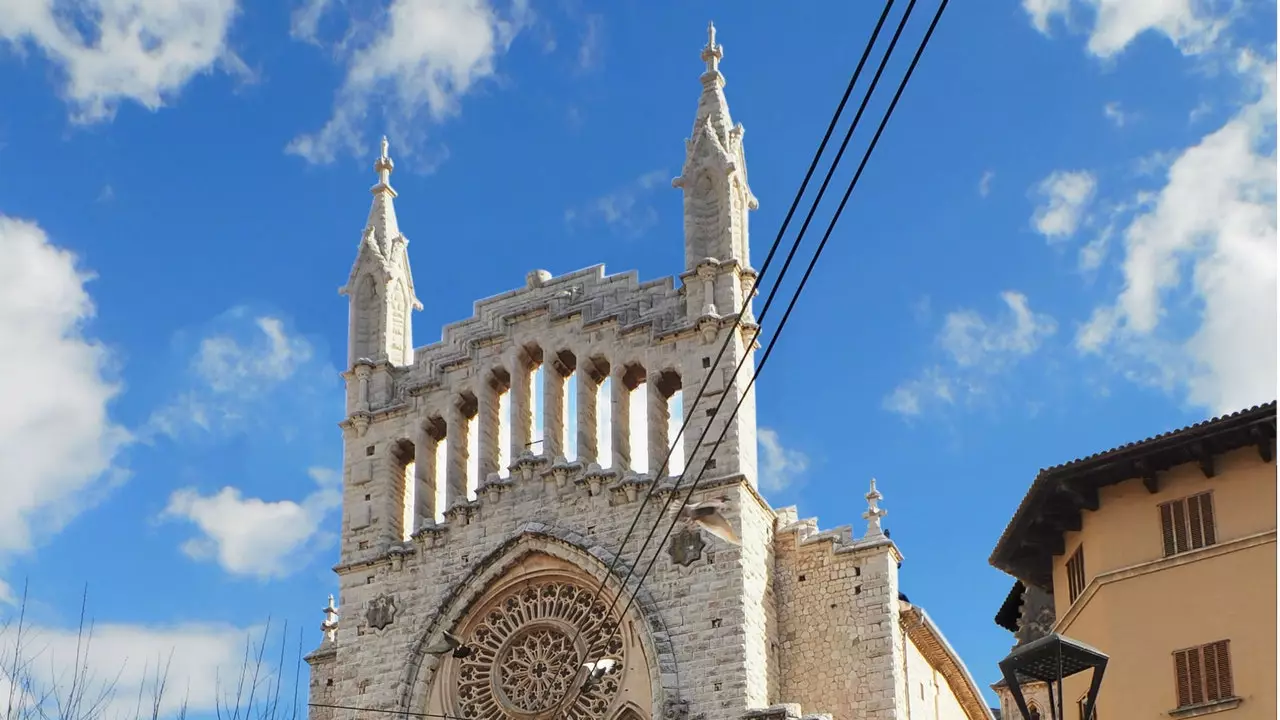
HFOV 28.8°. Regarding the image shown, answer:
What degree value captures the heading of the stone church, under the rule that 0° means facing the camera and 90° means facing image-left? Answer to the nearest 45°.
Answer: approximately 45°

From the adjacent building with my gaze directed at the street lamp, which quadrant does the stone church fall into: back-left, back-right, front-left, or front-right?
back-right

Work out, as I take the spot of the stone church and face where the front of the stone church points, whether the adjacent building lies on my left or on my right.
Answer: on my left

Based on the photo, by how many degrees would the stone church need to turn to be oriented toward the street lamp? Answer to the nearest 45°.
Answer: approximately 45° to its left
